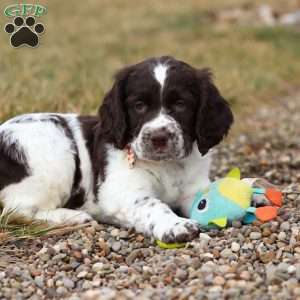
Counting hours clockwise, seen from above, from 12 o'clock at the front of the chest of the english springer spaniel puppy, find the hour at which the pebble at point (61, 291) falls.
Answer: The pebble is roughly at 2 o'clock from the english springer spaniel puppy.

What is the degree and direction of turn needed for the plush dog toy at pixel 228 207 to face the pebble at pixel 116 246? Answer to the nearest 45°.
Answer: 0° — it already faces it

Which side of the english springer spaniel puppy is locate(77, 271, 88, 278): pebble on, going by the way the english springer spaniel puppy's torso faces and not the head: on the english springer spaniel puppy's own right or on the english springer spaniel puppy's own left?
on the english springer spaniel puppy's own right

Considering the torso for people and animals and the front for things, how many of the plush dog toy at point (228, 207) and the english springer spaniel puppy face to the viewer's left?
1

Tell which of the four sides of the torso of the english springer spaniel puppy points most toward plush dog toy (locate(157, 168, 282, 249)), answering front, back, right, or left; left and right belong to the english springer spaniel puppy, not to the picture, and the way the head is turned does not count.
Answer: front

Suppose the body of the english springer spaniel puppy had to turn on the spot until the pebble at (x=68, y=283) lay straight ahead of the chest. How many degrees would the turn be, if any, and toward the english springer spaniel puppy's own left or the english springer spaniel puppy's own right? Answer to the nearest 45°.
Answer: approximately 45° to the english springer spaniel puppy's own right

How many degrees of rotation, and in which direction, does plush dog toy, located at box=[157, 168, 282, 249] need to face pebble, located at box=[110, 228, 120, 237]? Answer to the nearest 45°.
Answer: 0° — it already faces it

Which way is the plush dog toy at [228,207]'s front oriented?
to the viewer's left

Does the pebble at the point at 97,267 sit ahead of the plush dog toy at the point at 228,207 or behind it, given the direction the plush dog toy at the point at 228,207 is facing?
ahead

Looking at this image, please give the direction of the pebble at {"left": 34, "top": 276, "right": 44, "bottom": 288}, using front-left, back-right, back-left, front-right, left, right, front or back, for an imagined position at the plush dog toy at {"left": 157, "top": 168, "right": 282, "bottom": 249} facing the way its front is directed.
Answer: front-left

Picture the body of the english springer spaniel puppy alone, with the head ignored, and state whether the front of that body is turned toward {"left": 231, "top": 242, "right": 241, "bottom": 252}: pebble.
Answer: yes

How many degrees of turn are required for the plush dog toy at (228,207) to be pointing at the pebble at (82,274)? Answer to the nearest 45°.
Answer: approximately 45° to its left

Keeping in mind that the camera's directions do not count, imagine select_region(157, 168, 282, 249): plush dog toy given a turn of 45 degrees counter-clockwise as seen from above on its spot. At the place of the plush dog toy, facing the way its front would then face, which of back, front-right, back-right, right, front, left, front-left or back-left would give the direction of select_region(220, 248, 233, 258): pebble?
front-left

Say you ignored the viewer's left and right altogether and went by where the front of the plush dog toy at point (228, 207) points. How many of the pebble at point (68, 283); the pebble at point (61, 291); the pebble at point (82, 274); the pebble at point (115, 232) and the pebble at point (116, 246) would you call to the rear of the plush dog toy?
0
